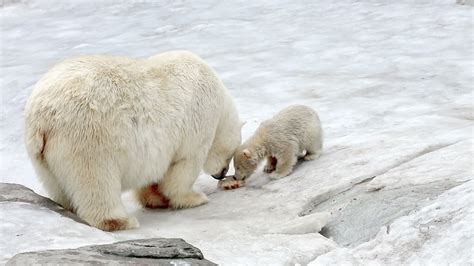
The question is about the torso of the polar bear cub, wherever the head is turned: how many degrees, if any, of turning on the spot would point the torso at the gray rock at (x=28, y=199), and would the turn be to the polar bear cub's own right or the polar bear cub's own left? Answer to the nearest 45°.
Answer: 0° — it already faces it

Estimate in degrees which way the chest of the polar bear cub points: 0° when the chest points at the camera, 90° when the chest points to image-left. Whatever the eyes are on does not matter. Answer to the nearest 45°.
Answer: approximately 45°

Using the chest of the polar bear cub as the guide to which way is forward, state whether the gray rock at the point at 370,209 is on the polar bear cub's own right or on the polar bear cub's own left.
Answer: on the polar bear cub's own left

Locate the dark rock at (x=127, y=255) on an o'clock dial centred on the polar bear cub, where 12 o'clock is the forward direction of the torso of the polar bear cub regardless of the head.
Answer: The dark rock is roughly at 11 o'clock from the polar bear cub.

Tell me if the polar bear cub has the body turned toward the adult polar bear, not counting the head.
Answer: yes

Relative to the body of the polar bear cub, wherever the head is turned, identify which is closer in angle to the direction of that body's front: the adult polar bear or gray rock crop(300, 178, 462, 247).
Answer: the adult polar bear
